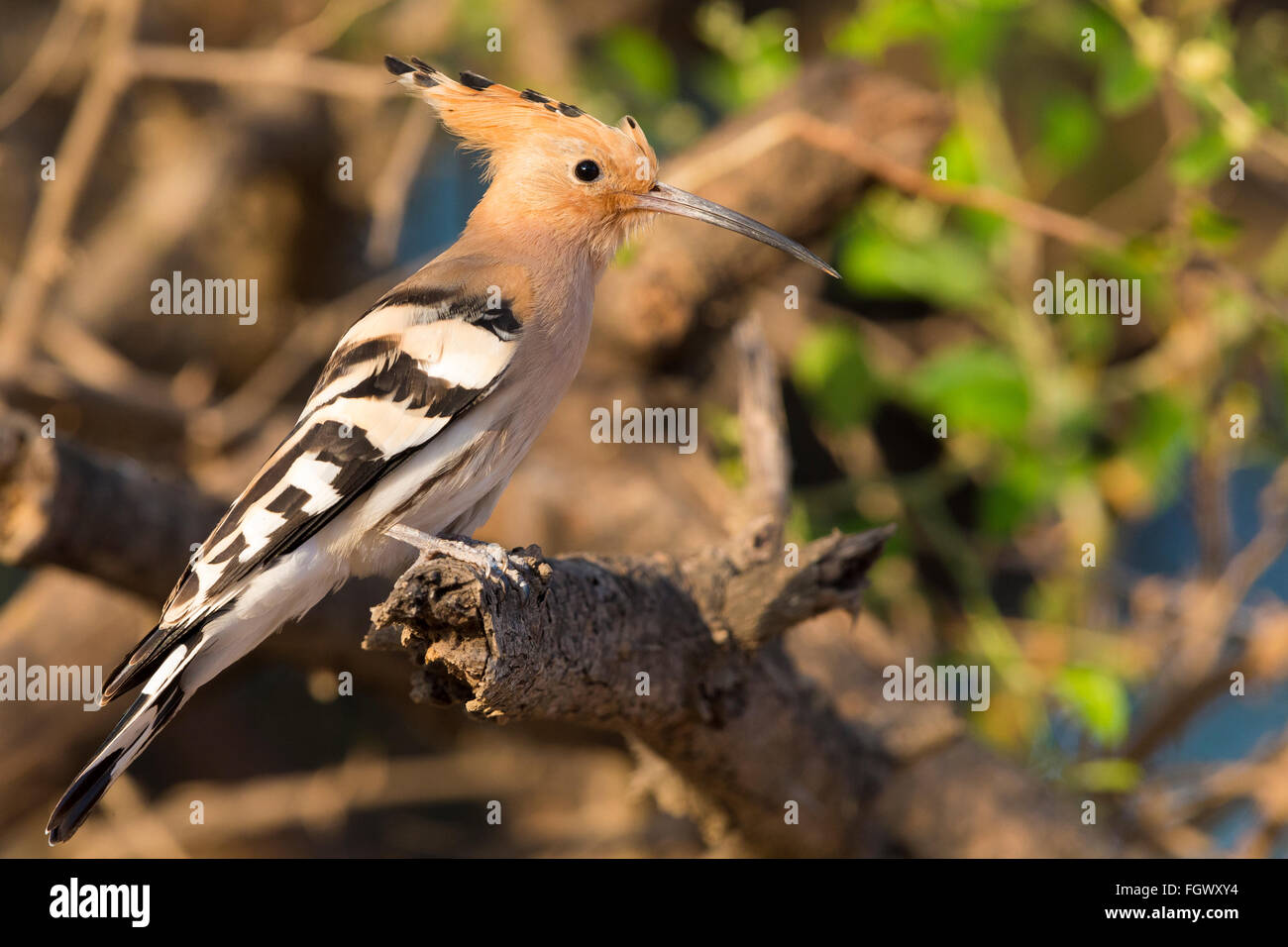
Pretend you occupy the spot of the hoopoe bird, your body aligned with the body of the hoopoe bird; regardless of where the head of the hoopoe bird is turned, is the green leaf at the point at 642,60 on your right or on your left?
on your left

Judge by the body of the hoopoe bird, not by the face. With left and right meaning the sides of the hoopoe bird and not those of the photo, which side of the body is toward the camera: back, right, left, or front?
right

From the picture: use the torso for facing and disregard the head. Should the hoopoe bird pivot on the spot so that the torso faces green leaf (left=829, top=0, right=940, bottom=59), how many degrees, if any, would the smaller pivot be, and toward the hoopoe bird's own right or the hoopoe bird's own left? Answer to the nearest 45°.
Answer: approximately 45° to the hoopoe bird's own left

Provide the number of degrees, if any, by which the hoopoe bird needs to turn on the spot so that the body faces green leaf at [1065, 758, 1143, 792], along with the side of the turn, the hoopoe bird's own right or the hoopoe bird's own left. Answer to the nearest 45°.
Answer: approximately 45° to the hoopoe bird's own left

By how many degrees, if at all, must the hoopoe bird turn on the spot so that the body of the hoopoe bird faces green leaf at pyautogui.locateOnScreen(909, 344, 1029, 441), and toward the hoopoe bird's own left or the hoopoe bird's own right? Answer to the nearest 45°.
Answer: approximately 45° to the hoopoe bird's own left
